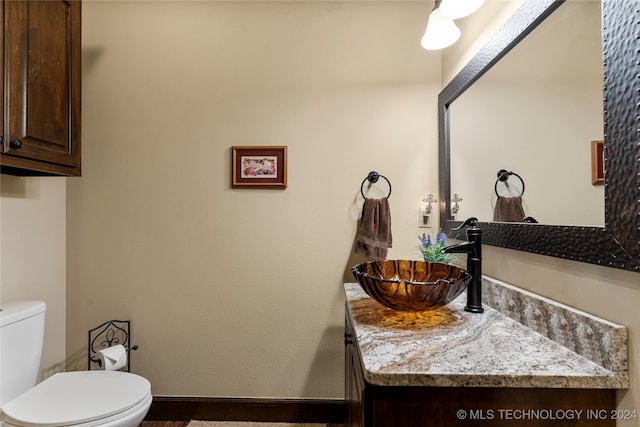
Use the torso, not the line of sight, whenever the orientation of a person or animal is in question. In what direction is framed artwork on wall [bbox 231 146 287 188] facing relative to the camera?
toward the camera

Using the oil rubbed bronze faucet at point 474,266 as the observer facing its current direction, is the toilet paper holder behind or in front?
in front

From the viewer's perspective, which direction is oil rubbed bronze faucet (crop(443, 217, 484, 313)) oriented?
to the viewer's left

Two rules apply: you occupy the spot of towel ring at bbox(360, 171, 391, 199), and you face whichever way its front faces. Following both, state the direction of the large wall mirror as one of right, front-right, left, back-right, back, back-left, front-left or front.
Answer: front-left

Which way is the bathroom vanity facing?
to the viewer's left

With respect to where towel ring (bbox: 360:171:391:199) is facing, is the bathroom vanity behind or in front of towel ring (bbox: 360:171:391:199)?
in front

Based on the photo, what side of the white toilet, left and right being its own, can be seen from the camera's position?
right

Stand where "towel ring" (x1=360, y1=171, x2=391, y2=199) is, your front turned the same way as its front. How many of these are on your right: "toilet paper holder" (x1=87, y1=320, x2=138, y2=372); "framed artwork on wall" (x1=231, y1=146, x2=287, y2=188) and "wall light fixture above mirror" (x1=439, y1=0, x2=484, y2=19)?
2

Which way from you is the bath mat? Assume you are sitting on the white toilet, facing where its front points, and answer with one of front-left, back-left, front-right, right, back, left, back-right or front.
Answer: front
